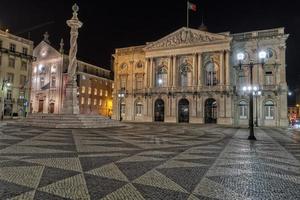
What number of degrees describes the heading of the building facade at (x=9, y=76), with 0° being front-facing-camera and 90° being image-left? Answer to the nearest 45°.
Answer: approximately 315°
